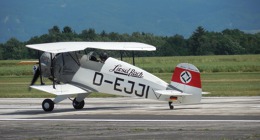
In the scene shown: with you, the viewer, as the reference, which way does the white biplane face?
facing away from the viewer and to the left of the viewer
